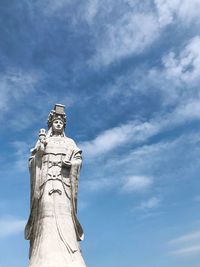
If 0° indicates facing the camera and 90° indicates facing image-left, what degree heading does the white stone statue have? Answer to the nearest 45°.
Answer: approximately 0°
